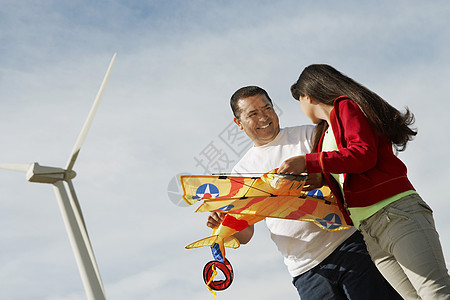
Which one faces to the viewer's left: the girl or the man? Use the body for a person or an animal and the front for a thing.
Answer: the girl

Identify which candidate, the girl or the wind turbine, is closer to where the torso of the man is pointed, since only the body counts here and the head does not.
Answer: the girl

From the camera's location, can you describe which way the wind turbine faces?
facing away from the viewer and to the right of the viewer

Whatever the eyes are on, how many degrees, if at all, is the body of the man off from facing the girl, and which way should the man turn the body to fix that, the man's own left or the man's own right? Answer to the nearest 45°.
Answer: approximately 45° to the man's own left

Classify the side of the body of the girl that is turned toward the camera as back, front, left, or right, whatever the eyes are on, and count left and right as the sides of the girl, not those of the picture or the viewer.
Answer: left

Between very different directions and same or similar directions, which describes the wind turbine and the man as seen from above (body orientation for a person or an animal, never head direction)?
very different directions

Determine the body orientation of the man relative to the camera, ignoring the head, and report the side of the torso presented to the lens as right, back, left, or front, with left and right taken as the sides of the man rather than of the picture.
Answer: front

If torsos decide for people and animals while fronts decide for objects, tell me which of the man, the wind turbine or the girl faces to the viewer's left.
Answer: the girl

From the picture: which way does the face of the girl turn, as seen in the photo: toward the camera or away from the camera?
away from the camera

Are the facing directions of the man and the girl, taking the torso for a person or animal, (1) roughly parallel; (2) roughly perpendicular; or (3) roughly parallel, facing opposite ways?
roughly perpendicular

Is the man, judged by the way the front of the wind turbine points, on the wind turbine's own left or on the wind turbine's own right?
on the wind turbine's own right

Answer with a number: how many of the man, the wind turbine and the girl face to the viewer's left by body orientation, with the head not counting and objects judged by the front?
1
